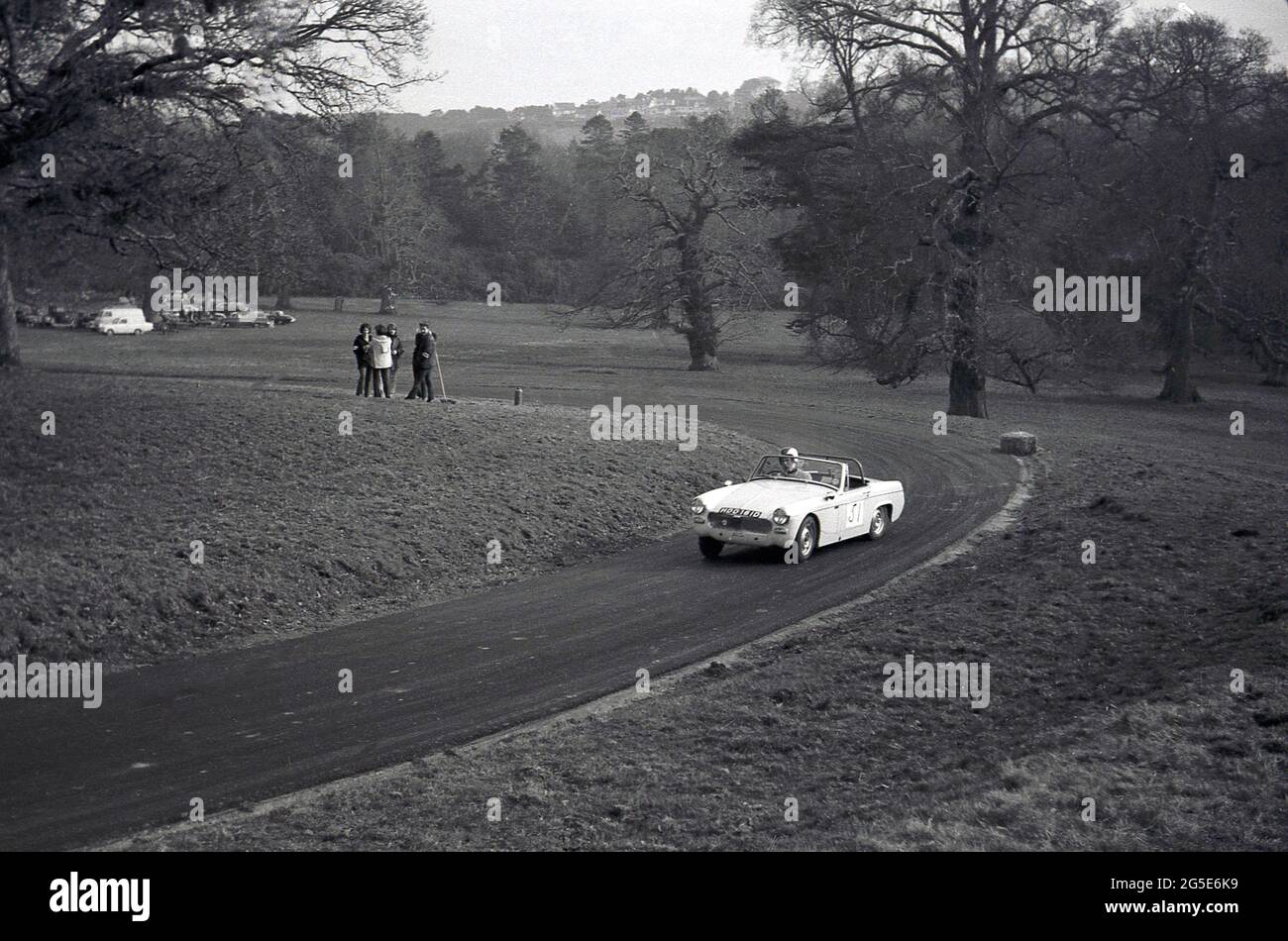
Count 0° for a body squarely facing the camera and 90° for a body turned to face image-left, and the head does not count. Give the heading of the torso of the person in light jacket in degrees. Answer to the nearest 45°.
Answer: approximately 180°

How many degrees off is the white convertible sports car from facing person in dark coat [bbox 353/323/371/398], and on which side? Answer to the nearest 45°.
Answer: approximately 90° to its right

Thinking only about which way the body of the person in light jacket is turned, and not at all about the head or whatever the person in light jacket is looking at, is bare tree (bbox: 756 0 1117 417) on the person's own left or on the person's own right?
on the person's own right

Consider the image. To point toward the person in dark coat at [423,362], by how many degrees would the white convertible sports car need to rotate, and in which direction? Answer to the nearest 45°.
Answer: approximately 90° to its right

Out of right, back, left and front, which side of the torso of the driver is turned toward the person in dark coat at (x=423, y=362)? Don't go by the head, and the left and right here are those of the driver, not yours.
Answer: right

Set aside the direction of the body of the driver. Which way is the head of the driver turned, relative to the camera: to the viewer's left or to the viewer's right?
to the viewer's left

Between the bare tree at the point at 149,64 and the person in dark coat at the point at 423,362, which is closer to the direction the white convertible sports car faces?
the bare tree

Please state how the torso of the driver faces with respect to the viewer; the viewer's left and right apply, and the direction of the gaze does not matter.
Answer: facing the viewer and to the left of the viewer

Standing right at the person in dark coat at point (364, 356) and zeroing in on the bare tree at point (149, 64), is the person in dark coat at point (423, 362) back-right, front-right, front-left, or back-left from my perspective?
back-right
